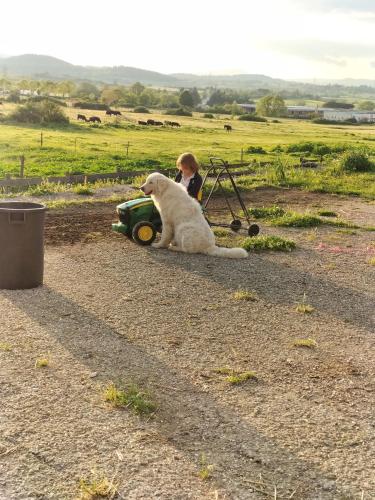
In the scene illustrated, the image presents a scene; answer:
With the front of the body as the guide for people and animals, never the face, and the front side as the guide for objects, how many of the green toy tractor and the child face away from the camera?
0

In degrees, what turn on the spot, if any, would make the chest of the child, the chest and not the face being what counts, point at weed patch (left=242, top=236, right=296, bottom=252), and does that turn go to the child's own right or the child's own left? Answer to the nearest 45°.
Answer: approximately 135° to the child's own left

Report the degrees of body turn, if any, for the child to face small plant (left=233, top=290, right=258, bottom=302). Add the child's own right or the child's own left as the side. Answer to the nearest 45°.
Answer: approximately 45° to the child's own left

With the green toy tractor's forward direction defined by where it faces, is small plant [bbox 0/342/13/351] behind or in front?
in front

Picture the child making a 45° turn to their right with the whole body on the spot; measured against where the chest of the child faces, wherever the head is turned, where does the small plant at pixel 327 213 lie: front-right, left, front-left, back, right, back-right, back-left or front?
back-right

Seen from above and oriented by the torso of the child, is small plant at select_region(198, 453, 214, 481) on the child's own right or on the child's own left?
on the child's own left

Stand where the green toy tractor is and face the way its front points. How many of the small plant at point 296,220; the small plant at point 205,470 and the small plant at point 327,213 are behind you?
2

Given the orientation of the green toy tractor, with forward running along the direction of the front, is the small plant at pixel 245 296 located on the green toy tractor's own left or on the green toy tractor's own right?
on the green toy tractor's own left

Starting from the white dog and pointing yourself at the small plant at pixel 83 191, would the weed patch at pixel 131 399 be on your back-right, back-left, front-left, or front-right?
back-left

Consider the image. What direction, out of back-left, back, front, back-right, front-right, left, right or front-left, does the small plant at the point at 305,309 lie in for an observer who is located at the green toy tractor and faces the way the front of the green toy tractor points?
left

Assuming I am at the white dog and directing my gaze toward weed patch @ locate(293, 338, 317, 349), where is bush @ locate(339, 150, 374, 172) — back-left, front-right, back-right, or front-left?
back-left

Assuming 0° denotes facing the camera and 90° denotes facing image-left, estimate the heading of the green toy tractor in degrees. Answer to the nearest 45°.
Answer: approximately 45°

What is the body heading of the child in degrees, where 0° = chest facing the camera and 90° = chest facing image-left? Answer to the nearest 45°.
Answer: approximately 45°

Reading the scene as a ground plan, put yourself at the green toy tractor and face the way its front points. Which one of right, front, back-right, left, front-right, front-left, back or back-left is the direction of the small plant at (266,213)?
back
